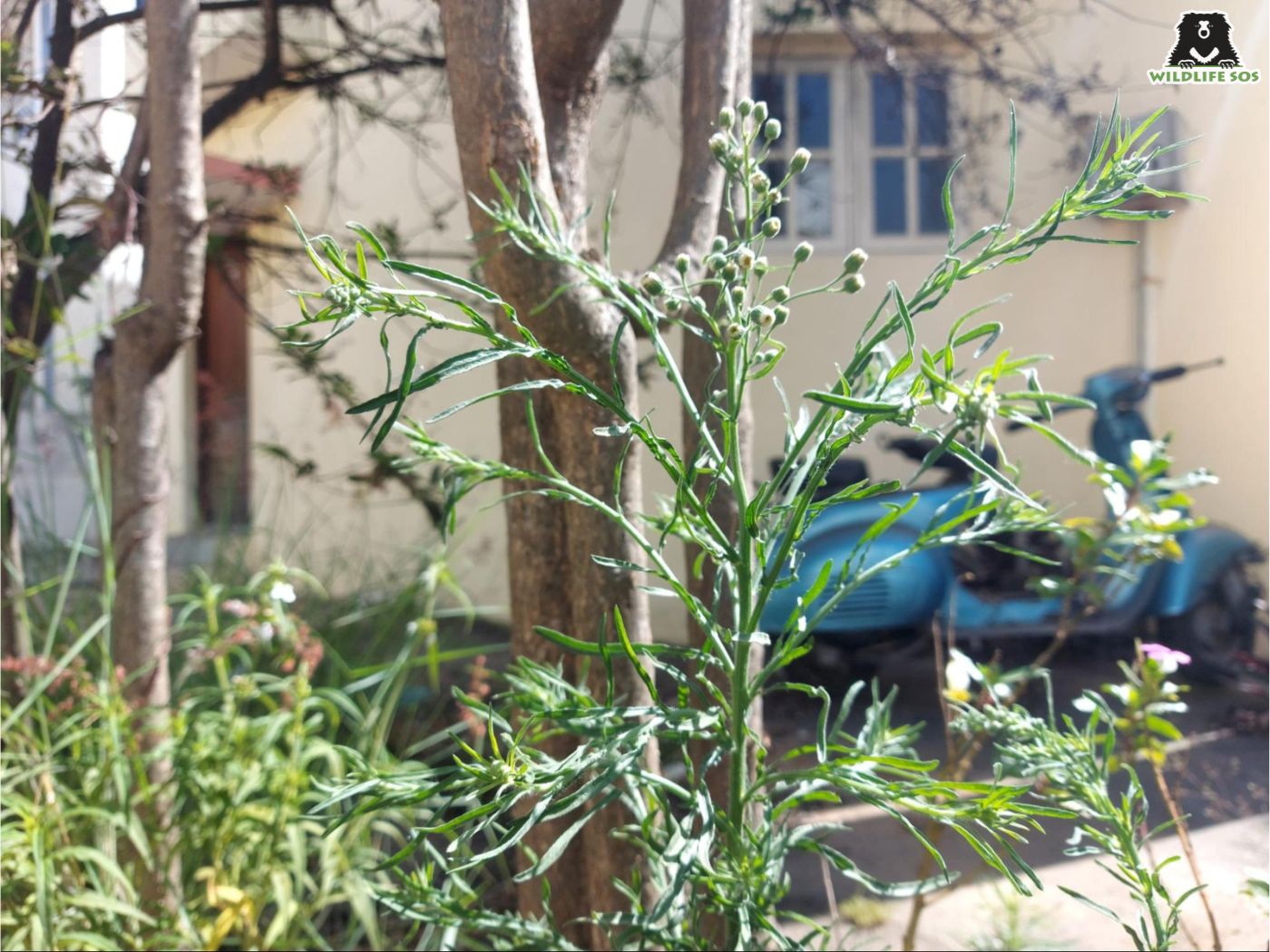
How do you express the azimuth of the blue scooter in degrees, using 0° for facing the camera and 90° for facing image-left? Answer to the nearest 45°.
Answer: approximately 270°

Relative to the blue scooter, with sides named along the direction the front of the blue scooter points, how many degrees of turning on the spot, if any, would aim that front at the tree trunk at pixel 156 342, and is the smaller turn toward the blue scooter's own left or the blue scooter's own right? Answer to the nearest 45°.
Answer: approximately 135° to the blue scooter's own right

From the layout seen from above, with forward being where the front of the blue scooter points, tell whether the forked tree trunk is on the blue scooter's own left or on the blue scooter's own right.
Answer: on the blue scooter's own right

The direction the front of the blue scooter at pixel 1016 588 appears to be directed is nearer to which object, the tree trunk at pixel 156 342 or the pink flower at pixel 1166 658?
the pink flower

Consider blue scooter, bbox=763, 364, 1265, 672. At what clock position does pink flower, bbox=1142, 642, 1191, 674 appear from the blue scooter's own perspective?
The pink flower is roughly at 3 o'clock from the blue scooter.

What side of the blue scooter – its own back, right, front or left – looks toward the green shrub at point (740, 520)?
right
